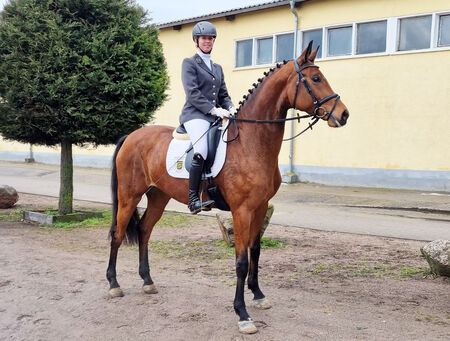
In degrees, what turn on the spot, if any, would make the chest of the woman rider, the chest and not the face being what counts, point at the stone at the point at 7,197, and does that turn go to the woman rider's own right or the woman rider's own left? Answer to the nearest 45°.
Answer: approximately 180°

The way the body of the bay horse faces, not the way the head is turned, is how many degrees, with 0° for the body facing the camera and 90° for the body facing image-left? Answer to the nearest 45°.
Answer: approximately 315°

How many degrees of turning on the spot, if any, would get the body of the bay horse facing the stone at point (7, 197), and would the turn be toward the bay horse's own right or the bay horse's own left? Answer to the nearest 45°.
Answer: approximately 180°

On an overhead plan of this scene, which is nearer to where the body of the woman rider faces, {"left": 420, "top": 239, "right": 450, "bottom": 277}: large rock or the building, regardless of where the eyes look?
the large rock

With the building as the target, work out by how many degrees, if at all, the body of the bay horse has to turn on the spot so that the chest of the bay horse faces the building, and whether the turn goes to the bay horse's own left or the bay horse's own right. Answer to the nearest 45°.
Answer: approximately 135° to the bay horse's own left

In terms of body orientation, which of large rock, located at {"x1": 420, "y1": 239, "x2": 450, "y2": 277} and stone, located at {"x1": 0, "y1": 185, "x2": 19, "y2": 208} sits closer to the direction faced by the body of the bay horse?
the large rock

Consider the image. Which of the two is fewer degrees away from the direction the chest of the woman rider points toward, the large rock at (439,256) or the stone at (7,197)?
the large rock

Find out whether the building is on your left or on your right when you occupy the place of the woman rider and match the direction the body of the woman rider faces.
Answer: on your left

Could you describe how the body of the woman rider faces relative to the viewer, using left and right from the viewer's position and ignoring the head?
facing the viewer and to the right of the viewer
